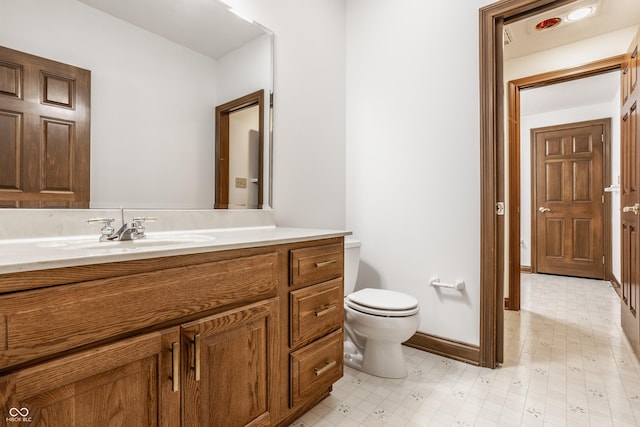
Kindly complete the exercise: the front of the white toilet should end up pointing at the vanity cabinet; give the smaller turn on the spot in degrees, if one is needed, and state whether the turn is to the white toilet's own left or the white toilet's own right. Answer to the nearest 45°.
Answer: approximately 90° to the white toilet's own right

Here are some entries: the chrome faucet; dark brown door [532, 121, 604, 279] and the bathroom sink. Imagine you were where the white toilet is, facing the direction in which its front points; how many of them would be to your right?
2

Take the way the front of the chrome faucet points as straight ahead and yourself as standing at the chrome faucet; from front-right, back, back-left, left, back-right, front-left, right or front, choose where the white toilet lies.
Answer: front-left

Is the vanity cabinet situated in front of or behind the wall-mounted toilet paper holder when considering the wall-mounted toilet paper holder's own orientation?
in front

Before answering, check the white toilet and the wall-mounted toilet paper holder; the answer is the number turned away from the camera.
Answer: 0

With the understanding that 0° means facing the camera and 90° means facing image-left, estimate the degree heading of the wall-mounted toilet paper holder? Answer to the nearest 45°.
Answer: approximately 45°

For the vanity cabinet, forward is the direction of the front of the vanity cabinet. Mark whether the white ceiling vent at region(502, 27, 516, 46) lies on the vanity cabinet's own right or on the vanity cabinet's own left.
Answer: on the vanity cabinet's own left

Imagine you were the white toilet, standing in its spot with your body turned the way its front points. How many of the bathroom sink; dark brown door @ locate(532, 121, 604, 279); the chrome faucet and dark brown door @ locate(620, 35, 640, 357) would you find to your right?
2

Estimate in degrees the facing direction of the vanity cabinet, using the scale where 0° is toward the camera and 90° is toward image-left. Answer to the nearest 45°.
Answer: approximately 315°

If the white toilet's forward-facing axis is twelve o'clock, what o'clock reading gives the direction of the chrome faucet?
The chrome faucet is roughly at 3 o'clock from the white toilet.

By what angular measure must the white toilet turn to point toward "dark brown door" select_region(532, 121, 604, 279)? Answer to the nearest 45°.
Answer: approximately 90° to its left

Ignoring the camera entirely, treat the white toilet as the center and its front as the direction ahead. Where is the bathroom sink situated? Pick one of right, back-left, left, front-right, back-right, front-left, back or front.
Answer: right

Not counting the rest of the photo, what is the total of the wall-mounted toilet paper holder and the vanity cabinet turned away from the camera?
0
